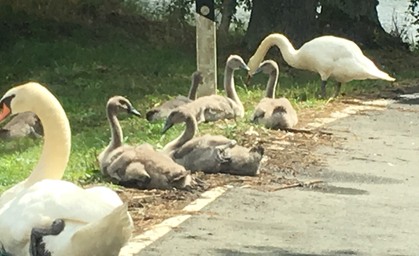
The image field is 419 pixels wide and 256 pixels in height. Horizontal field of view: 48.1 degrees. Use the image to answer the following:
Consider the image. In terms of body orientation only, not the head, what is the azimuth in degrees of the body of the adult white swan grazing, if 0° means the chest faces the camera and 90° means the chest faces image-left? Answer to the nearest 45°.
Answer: approximately 90°

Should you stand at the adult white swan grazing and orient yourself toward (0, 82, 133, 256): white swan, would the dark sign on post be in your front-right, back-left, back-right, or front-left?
front-right

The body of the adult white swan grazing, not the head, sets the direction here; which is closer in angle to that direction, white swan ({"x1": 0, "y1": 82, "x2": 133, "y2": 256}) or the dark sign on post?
the dark sign on post

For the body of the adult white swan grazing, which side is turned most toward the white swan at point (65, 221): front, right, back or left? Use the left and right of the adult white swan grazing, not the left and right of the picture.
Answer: left

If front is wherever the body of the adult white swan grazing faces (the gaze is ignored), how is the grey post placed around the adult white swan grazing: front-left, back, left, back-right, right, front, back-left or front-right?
front-left

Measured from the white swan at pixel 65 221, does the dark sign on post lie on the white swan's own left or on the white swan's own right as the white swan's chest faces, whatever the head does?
on the white swan's own right

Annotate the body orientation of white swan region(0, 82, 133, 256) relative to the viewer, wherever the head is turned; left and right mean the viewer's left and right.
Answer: facing to the left of the viewer
